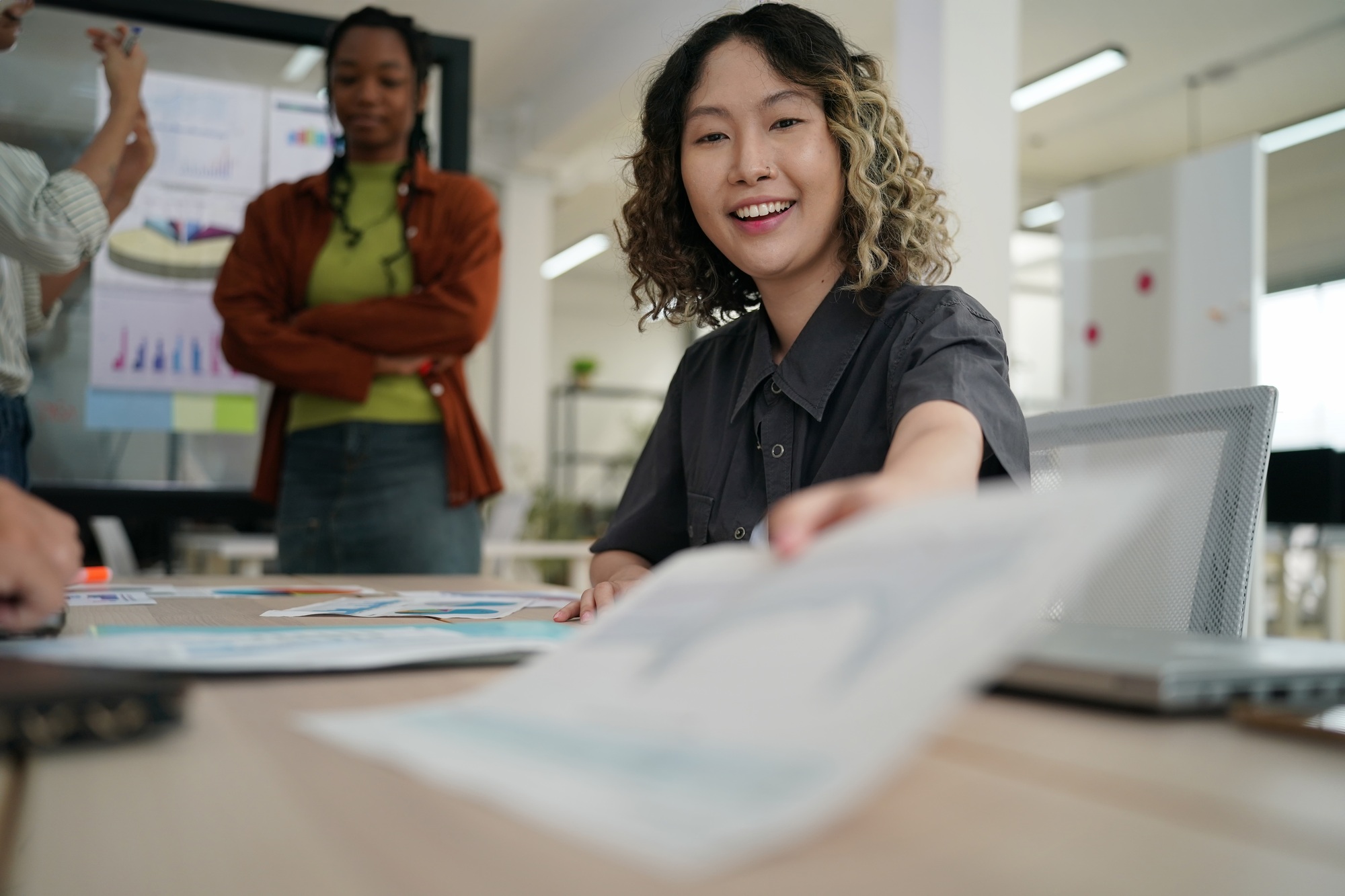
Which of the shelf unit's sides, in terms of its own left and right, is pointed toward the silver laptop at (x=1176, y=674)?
front

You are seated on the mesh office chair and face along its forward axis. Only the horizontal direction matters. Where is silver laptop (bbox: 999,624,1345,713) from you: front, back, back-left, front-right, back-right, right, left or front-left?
front-left

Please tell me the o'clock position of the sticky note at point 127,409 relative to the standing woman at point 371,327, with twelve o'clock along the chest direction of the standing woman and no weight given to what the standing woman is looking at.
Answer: The sticky note is roughly at 5 o'clock from the standing woman.

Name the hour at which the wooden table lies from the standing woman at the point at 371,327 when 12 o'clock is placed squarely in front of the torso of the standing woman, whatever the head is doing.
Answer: The wooden table is roughly at 12 o'clock from the standing woman.

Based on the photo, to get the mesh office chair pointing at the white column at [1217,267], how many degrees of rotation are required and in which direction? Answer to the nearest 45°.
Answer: approximately 135° to its right

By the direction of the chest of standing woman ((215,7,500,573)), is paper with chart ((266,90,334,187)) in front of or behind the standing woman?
behind

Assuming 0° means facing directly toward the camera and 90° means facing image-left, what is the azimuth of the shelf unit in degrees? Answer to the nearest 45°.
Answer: approximately 0°

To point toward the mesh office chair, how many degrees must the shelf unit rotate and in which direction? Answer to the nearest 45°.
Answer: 0° — it already faces it

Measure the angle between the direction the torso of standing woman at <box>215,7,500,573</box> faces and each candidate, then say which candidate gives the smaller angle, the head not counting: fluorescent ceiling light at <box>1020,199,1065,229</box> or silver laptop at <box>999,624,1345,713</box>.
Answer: the silver laptop
